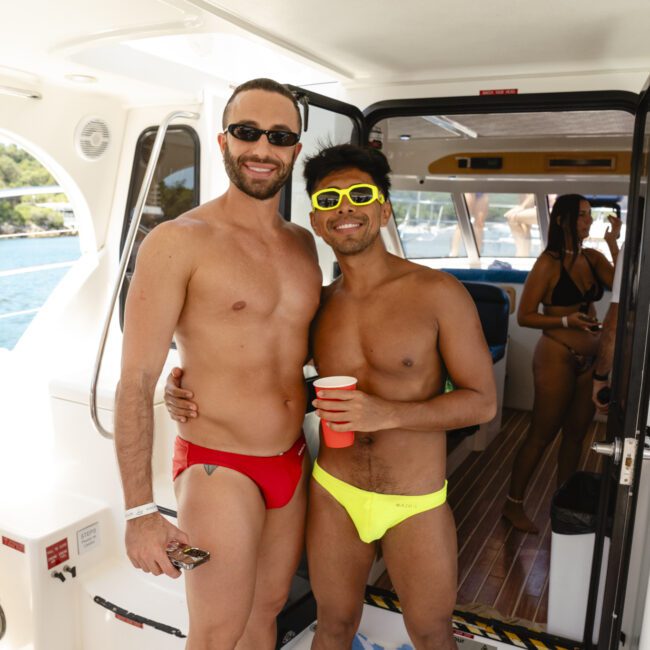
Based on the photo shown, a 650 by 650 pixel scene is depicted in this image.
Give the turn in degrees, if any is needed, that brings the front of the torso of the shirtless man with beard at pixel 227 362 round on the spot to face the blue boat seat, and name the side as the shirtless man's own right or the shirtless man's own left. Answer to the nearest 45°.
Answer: approximately 90° to the shirtless man's own left

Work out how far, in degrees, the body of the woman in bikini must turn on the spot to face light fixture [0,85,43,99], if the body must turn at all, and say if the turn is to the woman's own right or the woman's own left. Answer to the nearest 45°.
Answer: approximately 90° to the woman's own right

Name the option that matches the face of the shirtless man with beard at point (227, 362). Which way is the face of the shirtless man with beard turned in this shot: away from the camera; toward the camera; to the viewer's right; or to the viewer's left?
toward the camera

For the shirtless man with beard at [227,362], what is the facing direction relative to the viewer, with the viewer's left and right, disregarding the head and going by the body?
facing the viewer and to the right of the viewer

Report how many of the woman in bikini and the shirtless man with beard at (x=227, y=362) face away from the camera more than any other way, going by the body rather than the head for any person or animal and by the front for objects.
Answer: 0

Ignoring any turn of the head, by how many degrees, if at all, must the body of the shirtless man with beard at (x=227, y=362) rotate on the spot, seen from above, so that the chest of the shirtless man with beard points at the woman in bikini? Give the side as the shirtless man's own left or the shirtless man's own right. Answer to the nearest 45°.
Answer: approximately 90° to the shirtless man's own left

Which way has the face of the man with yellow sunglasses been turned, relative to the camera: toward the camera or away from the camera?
toward the camera

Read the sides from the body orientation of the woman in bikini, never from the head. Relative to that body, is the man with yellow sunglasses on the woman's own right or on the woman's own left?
on the woman's own right

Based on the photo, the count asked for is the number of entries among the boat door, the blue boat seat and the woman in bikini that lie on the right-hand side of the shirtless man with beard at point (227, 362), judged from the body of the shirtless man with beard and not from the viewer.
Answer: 0

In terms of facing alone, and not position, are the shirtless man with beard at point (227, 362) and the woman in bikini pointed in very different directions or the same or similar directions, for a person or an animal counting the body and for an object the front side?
same or similar directions
